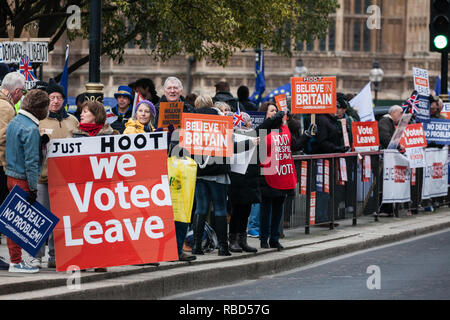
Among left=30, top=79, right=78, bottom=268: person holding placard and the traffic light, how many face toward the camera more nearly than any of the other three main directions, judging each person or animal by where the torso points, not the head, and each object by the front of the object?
2

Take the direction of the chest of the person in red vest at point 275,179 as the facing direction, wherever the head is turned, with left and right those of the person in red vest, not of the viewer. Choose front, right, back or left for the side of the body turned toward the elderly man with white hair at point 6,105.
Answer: right

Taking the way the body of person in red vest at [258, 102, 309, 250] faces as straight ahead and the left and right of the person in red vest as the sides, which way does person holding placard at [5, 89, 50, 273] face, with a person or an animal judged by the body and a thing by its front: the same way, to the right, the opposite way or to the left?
to the left

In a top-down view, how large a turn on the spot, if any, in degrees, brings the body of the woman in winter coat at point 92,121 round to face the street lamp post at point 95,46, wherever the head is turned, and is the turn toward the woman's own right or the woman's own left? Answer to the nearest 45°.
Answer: approximately 135° to the woman's own right

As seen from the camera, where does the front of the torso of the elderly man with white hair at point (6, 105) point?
to the viewer's right

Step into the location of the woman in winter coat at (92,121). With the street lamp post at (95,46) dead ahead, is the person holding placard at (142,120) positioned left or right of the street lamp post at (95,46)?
right

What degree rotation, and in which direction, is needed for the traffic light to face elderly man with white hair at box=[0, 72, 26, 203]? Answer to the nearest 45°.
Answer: approximately 45° to its right
